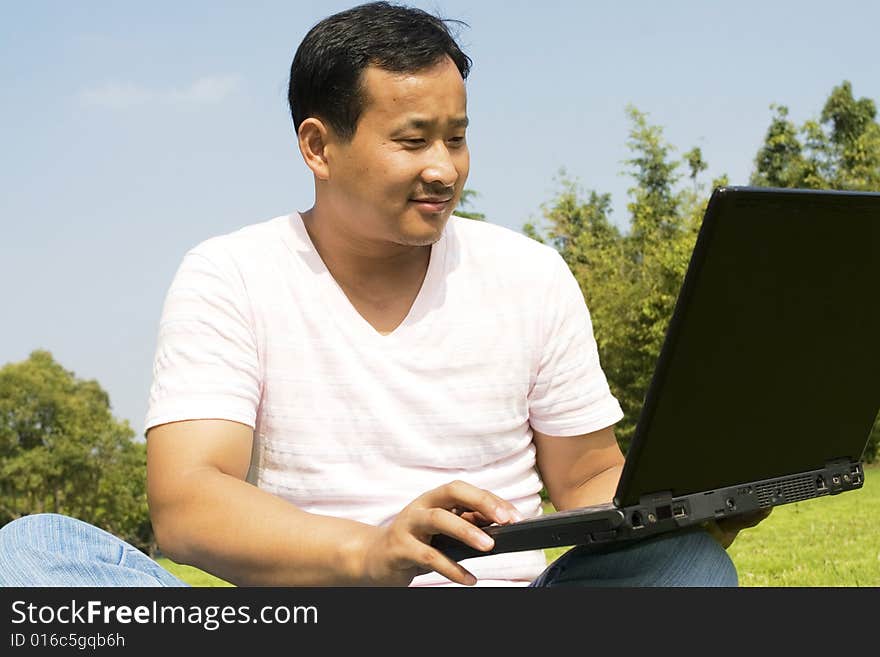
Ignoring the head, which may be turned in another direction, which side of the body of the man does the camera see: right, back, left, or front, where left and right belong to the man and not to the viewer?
front

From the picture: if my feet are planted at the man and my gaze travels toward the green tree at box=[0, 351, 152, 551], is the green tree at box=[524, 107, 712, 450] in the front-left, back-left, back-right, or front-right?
front-right

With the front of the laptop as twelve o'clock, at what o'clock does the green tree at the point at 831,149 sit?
The green tree is roughly at 2 o'clock from the laptop.

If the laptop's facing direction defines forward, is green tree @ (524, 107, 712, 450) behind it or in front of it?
in front

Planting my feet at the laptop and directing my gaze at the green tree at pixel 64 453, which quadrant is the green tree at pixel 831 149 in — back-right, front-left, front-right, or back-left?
front-right

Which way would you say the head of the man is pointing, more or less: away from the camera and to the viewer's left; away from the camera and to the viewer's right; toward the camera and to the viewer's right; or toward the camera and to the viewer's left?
toward the camera and to the viewer's right

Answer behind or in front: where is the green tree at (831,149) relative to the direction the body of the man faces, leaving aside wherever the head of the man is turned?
behind

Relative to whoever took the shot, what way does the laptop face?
facing away from the viewer and to the left of the viewer
